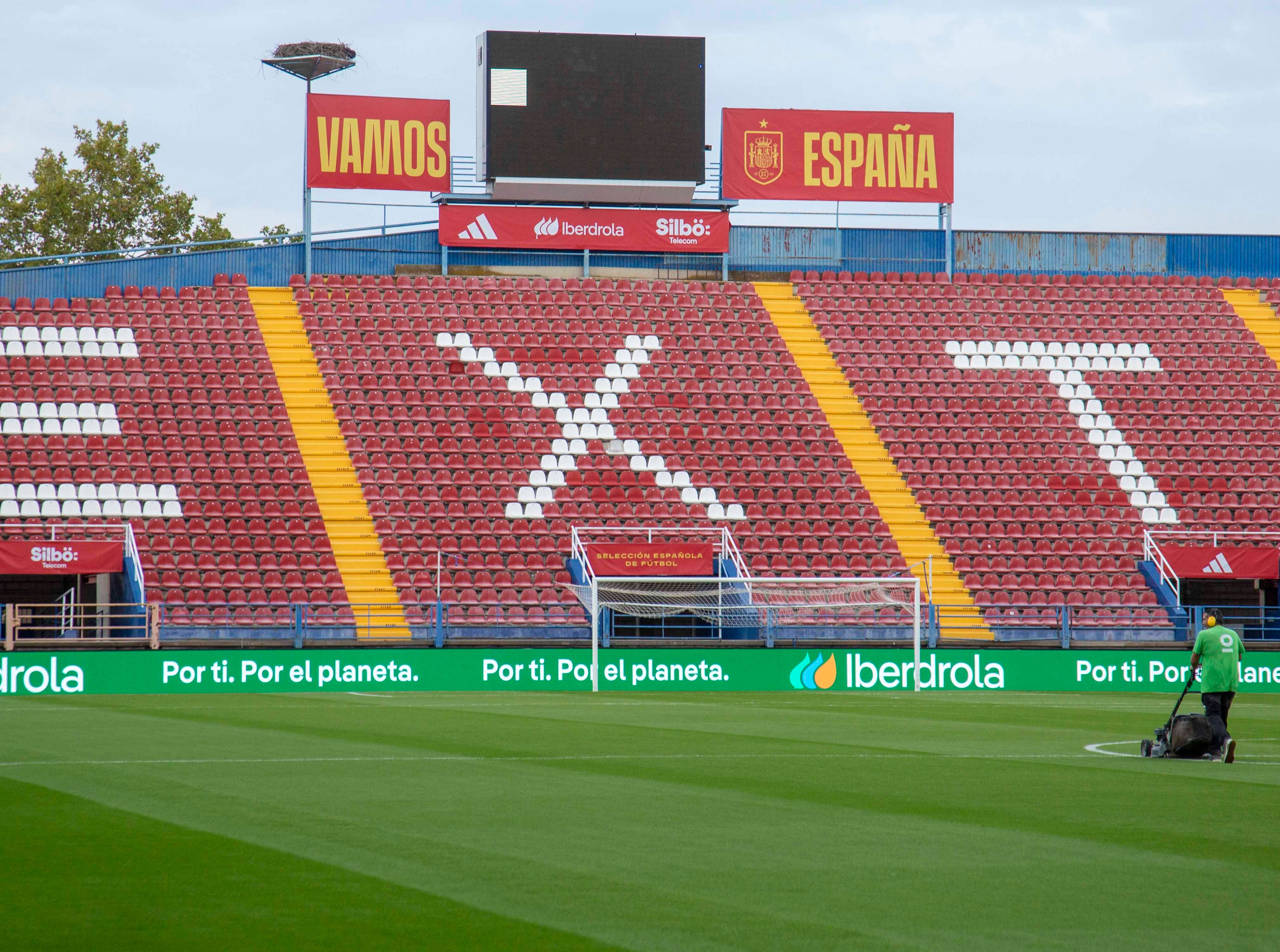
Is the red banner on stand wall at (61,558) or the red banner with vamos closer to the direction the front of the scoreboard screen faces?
the red banner on stand wall

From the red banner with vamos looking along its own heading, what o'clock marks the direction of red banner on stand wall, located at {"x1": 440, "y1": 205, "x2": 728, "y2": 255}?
The red banner on stand wall is roughly at 9 o'clock from the red banner with vamos.

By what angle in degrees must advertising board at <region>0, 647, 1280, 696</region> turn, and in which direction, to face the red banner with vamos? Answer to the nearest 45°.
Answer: approximately 135° to its right

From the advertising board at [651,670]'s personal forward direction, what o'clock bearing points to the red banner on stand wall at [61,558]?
The red banner on stand wall is roughly at 3 o'clock from the advertising board.

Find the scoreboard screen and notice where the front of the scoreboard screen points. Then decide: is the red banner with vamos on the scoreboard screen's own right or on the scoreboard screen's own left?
on the scoreboard screen's own right

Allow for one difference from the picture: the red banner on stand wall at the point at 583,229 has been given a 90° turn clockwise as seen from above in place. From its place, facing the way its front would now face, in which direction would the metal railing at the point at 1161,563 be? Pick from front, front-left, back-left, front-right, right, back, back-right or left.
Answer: back-left

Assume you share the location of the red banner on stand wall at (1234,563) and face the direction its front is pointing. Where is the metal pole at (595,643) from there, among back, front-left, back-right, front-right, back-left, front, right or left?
front-right

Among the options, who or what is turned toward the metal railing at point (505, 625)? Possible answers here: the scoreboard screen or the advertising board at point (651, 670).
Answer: the scoreboard screen

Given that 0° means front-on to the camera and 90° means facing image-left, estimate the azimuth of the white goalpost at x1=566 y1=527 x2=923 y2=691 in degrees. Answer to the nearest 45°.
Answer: approximately 0°

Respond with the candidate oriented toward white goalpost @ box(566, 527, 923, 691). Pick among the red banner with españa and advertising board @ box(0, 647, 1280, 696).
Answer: the red banner with españa
